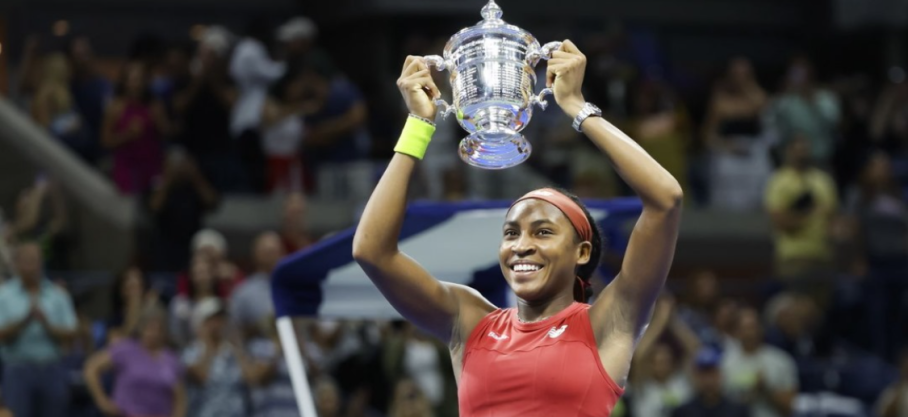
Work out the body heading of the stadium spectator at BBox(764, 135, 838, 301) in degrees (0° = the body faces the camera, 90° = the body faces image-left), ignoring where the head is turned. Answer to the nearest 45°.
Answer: approximately 0°

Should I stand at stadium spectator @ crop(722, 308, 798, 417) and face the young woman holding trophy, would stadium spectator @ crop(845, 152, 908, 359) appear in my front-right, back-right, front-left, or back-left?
back-left

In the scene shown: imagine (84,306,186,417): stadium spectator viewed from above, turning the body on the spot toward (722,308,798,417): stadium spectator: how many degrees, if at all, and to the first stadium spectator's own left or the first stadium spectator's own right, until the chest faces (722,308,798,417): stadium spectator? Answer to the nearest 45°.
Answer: approximately 45° to the first stadium spectator's own left

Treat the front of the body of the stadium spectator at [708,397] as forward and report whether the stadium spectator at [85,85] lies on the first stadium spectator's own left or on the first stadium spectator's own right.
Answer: on the first stadium spectator's own right

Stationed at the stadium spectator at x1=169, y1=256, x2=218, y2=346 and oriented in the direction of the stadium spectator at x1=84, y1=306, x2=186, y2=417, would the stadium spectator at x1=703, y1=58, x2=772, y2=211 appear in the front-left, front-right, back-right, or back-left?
back-left
